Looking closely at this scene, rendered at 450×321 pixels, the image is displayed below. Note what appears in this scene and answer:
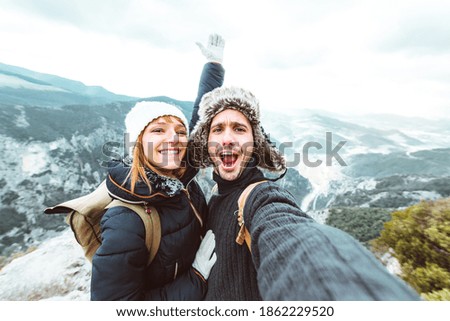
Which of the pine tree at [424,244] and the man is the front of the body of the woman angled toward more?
the man

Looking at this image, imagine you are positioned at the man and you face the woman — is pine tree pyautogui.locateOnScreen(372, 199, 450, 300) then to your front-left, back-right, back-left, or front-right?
back-right

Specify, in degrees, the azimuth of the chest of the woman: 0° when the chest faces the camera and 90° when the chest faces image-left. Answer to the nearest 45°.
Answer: approximately 315°

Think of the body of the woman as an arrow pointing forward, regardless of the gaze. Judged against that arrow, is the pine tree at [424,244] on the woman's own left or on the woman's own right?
on the woman's own left
